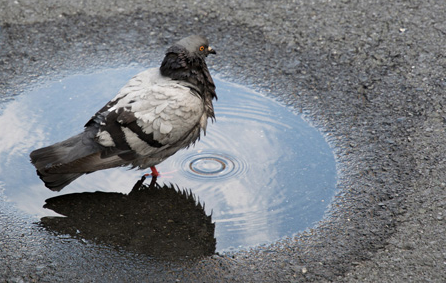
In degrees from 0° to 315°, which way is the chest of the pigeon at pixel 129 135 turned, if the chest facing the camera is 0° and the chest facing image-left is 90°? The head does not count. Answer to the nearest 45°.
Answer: approximately 270°
